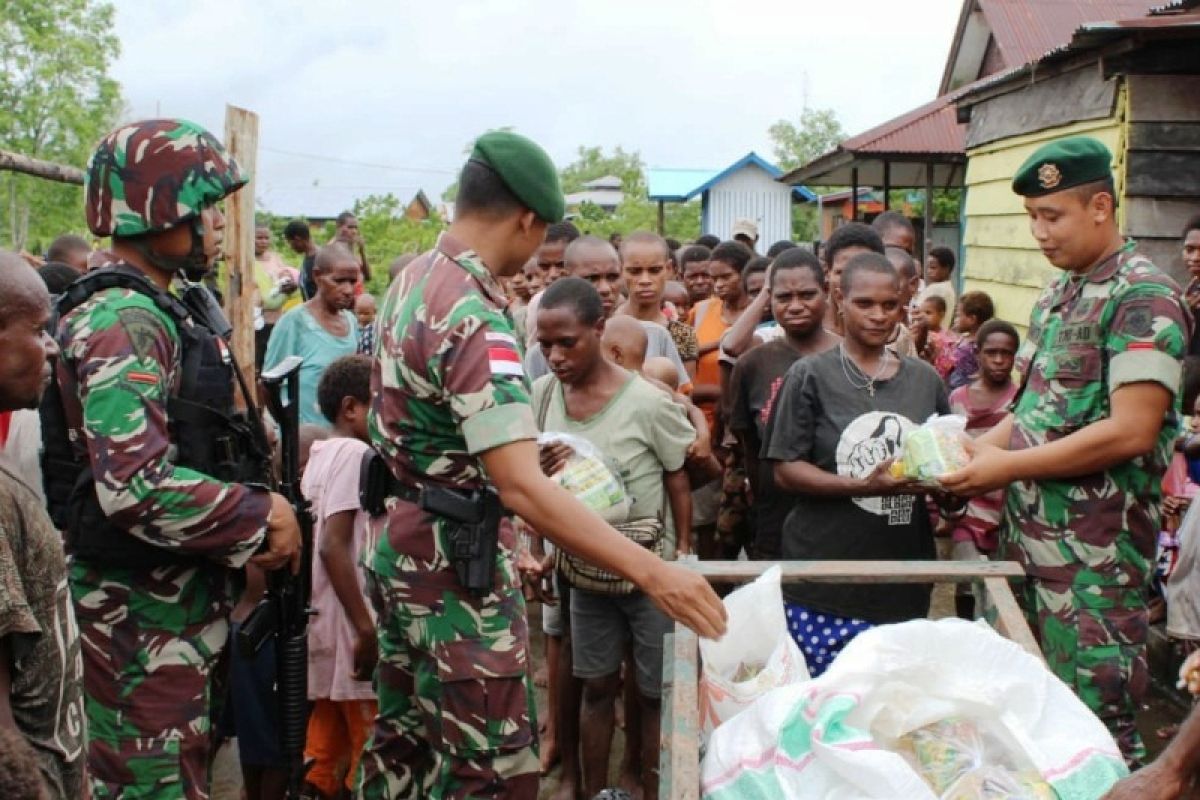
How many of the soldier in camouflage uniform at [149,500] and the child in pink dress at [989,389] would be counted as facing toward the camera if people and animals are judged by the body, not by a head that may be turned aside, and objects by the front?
1

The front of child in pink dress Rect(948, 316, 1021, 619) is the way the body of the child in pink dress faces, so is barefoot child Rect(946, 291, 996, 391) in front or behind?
behind

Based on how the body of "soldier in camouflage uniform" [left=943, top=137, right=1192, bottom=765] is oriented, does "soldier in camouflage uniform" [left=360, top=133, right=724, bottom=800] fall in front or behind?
in front

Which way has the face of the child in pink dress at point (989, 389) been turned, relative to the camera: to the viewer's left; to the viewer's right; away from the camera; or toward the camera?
toward the camera

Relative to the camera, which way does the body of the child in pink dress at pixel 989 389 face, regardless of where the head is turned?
toward the camera

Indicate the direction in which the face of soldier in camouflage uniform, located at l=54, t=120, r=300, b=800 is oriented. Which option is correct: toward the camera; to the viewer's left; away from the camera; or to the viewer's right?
to the viewer's right

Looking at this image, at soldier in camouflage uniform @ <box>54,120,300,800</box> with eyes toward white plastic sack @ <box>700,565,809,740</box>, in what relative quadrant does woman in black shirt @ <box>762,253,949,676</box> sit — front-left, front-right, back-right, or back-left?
front-left

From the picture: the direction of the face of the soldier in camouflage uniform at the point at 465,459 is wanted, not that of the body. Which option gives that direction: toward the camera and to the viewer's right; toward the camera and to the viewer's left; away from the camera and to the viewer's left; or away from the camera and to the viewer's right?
away from the camera and to the viewer's right

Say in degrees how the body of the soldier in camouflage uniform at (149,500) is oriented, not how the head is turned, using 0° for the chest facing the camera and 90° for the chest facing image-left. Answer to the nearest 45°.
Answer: approximately 270°

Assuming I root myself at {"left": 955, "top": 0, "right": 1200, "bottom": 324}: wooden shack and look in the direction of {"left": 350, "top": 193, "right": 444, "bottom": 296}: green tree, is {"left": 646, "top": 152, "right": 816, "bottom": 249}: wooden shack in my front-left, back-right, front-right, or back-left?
front-right

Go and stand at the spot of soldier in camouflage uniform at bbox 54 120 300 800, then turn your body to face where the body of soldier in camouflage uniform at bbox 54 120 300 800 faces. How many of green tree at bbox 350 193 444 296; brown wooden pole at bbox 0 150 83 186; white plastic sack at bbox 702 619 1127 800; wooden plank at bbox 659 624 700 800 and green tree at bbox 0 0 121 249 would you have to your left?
3

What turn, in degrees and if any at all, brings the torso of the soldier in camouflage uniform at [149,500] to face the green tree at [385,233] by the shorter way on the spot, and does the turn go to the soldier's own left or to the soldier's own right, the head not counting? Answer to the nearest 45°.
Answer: approximately 90° to the soldier's own left

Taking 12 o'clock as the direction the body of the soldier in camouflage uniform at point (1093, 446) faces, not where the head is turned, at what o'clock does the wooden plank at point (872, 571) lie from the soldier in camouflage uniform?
The wooden plank is roughly at 12 o'clock from the soldier in camouflage uniform.

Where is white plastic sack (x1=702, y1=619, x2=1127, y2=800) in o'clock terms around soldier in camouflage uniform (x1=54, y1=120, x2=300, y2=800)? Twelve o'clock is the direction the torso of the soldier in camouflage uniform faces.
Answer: The white plastic sack is roughly at 1 o'clock from the soldier in camouflage uniform.

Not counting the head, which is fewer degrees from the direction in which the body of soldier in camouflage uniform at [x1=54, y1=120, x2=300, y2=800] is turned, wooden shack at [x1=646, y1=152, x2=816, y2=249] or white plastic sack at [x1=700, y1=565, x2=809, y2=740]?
the white plastic sack

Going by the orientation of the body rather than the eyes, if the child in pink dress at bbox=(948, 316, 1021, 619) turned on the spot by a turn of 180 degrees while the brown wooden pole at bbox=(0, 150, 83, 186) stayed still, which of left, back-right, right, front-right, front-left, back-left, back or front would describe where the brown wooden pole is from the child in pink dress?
left

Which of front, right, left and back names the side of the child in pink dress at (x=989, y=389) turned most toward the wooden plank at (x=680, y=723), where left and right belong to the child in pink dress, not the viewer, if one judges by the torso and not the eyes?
front
